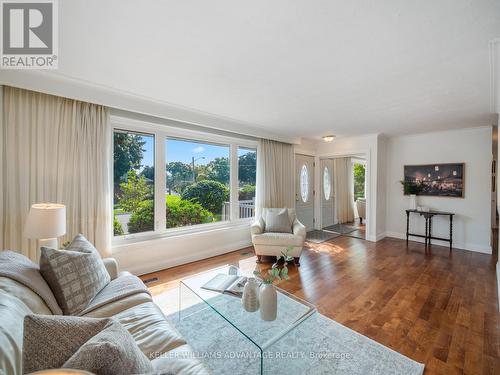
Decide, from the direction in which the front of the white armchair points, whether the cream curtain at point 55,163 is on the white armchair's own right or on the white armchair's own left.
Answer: on the white armchair's own right

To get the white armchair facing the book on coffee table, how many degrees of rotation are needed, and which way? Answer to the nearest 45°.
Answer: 0° — it already faces it

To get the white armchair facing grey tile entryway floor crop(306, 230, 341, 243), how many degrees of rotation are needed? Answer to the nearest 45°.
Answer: approximately 135° to its left

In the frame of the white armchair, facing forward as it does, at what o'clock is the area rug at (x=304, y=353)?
The area rug is roughly at 12 o'clock from the white armchair.

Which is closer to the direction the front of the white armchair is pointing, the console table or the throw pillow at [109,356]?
the throw pillow

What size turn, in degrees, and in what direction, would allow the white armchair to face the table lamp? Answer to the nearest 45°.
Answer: approximately 45° to its right

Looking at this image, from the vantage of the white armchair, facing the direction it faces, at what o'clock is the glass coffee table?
The glass coffee table is roughly at 12 o'clock from the white armchair.

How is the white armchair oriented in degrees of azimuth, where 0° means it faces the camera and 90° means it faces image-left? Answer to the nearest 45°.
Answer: approximately 0°

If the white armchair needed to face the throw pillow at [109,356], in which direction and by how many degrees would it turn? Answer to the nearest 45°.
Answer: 0° — it already faces it

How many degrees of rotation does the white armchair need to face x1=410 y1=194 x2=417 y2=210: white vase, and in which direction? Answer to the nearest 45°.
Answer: approximately 135° to its left

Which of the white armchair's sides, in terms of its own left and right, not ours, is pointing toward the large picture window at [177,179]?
right

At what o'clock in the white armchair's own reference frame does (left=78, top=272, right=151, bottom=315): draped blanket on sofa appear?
The draped blanket on sofa is roughly at 1 o'clock from the white armchair.
